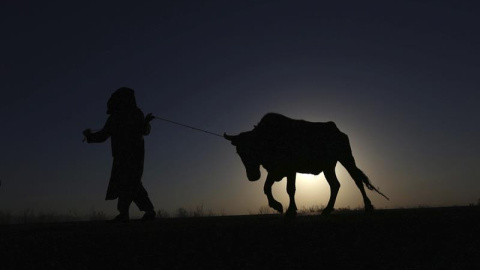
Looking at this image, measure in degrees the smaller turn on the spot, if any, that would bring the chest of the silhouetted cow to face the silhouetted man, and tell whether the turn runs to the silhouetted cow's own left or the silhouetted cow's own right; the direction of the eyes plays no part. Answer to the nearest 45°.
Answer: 0° — it already faces them

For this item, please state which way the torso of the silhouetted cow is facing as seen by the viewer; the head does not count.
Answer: to the viewer's left

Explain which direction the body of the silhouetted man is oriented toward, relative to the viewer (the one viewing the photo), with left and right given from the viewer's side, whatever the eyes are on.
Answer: facing to the left of the viewer

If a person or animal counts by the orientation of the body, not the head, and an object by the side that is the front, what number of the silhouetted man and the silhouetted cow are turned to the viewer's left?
2

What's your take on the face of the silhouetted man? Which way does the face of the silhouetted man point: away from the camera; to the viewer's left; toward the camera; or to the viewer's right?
to the viewer's left

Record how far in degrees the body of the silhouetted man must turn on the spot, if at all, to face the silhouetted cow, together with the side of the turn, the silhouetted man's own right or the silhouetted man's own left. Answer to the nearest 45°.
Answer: approximately 180°
